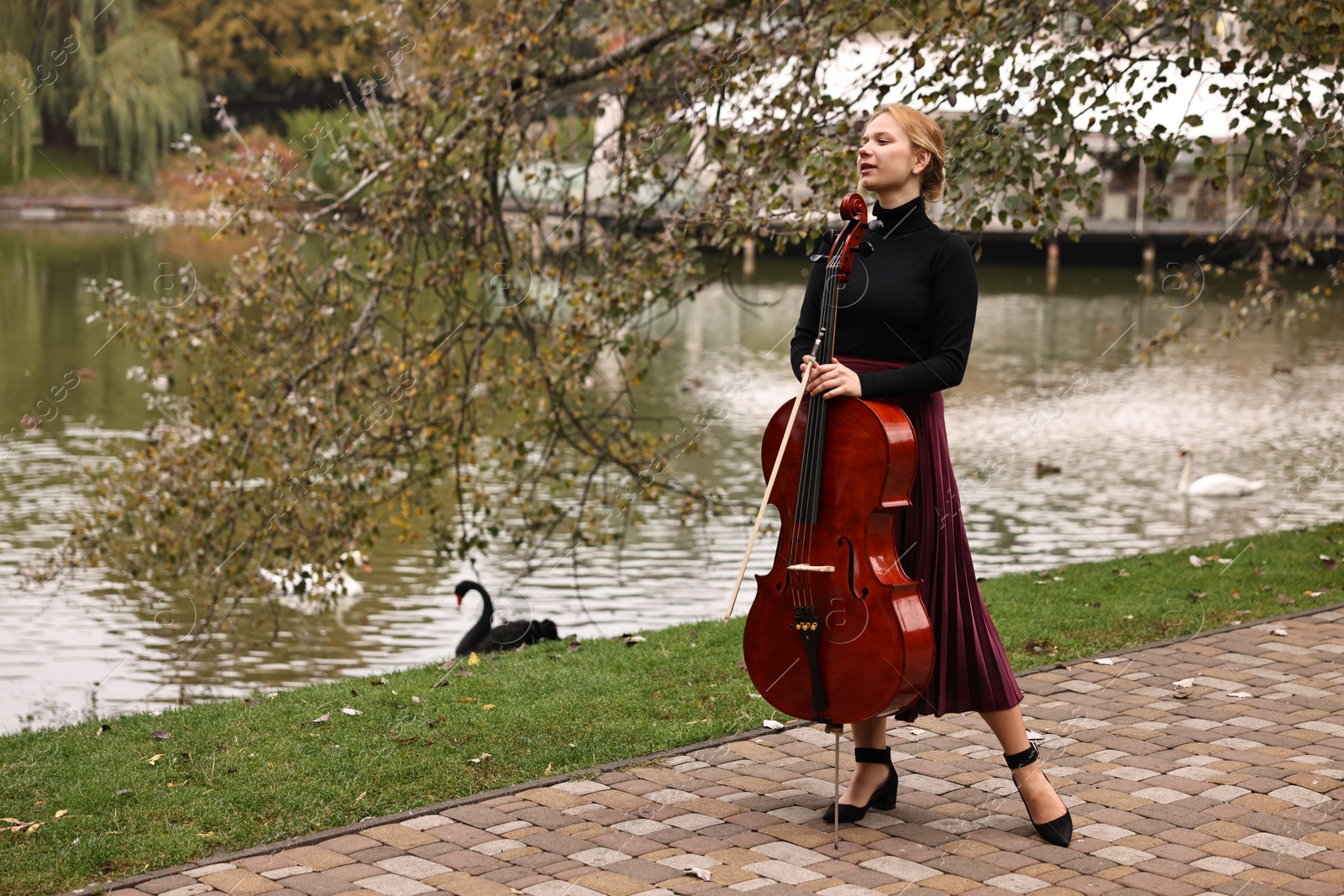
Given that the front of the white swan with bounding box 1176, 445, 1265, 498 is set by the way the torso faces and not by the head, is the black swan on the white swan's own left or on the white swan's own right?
on the white swan's own left

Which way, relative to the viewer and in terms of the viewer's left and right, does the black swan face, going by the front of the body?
facing to the left of the viewer

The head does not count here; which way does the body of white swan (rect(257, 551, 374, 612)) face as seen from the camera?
to the viewer's right

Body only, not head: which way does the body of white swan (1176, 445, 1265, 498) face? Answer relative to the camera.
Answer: to the viewer's left

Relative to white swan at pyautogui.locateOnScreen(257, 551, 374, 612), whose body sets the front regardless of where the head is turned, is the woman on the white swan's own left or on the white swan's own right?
on the white swan's own right

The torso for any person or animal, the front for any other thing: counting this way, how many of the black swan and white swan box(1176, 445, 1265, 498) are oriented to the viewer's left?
2
